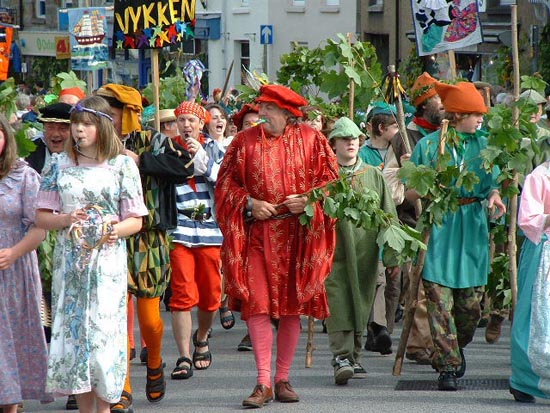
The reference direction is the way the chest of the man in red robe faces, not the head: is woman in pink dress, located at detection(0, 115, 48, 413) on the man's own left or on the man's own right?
on the man's own right

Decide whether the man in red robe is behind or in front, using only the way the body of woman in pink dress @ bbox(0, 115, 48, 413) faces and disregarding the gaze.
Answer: behind

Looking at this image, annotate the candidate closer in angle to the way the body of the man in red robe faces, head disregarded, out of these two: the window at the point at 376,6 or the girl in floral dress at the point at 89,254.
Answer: the girl in floral dress

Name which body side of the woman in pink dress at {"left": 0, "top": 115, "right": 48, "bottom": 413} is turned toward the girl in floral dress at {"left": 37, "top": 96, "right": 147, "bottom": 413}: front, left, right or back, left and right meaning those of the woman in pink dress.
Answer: left

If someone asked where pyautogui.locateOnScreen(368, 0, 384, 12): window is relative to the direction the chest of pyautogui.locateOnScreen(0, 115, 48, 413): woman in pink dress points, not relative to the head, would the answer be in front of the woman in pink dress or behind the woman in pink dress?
behind

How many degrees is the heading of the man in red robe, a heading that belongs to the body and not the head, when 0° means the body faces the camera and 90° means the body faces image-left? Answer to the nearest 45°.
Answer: approximately 0°

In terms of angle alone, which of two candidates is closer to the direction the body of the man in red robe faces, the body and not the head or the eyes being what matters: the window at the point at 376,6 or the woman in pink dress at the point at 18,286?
the woman in pink dress

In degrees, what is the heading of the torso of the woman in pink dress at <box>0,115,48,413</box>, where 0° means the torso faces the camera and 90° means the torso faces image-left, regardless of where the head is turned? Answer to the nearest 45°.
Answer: approximately 45°

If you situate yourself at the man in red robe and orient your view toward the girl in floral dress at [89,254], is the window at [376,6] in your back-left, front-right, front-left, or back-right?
back-right

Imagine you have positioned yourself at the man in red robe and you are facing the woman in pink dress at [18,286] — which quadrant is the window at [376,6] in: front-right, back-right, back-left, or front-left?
back-right
